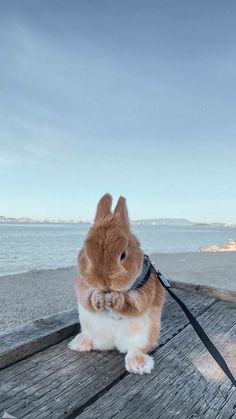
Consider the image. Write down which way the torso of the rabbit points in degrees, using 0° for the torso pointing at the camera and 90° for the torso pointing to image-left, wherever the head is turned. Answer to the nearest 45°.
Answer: approximately 45°
